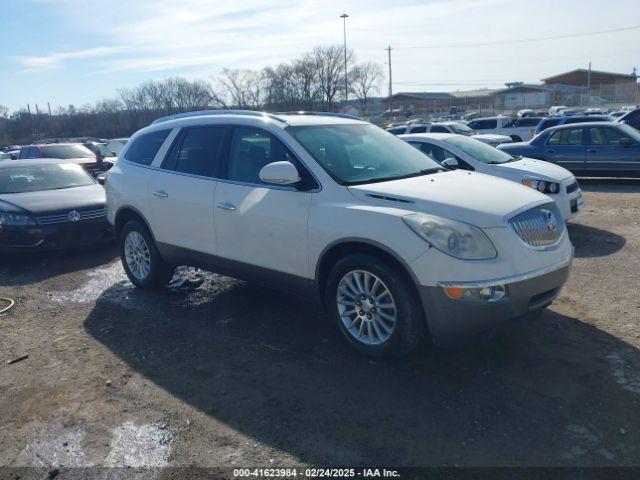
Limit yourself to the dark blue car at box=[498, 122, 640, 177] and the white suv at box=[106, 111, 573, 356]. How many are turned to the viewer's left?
0

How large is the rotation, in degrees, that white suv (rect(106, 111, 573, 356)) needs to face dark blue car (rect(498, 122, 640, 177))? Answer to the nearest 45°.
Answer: approximately 90° to its left

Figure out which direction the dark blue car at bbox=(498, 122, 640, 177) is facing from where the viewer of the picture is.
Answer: facing to the right of the viewer

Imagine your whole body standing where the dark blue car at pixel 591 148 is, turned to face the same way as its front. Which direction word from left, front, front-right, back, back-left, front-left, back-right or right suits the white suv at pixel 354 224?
right
